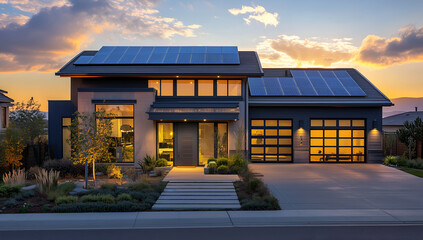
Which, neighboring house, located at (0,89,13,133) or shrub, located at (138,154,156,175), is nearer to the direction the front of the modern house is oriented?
the shrub

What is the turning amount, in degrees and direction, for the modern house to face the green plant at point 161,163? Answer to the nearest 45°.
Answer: approximately 45° to its right

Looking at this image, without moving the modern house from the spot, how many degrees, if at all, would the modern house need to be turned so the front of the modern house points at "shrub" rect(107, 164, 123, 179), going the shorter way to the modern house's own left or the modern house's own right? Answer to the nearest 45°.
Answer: approximately 45° to the modern house's own right

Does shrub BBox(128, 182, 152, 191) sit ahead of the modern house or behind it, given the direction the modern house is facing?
ahead

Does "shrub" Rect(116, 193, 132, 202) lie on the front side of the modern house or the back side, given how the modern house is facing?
on the front side

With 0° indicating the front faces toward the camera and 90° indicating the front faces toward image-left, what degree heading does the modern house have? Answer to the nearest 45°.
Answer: approximately 0°

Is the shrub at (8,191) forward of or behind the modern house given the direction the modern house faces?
forward

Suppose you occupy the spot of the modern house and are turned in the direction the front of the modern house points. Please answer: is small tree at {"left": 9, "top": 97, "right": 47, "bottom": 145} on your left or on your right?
on your right
